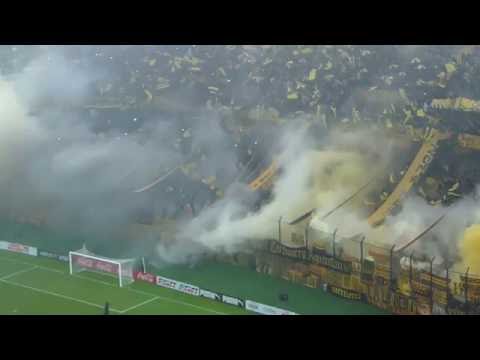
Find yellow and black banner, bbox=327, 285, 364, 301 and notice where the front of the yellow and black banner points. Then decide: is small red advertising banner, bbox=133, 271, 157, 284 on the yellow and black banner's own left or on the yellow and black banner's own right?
on the yellow and black banner's own right

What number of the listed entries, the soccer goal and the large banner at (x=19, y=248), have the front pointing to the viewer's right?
0

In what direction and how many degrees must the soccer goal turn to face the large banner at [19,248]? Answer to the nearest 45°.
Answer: approximately 90° to its right

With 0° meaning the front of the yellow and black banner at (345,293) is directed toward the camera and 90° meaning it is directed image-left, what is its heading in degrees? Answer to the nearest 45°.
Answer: approximately 45°

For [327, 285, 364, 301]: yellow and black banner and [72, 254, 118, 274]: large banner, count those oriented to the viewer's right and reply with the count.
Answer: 0

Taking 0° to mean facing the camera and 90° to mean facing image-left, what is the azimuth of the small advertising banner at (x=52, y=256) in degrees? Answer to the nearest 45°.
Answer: approximately 45°

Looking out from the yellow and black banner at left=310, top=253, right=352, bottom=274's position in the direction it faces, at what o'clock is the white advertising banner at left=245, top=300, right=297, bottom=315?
The white advertising banner is roughly at 2 o'clock from the yellow and black banner.

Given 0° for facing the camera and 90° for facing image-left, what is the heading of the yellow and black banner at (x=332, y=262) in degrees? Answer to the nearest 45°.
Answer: approximately 45°

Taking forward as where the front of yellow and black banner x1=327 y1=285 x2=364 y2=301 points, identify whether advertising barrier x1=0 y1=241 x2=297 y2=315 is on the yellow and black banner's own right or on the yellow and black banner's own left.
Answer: on the yellow and black banner's own right

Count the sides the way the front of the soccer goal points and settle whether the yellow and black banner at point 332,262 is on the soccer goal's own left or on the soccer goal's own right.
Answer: on the soccer goal's own left
